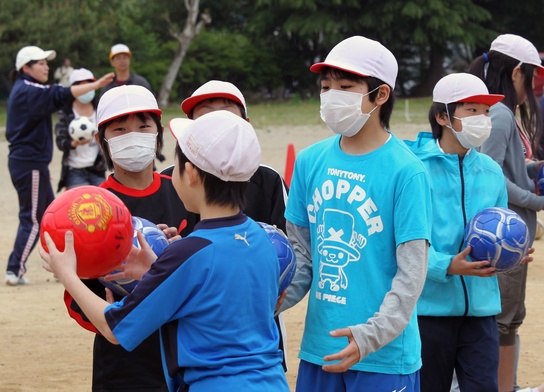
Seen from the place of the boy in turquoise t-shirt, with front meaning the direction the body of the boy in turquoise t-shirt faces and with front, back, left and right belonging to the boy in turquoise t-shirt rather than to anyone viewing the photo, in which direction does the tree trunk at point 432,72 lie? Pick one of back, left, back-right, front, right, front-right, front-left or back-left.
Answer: back-right

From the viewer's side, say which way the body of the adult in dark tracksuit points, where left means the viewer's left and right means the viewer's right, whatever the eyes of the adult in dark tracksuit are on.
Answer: facing to the right of the viewer

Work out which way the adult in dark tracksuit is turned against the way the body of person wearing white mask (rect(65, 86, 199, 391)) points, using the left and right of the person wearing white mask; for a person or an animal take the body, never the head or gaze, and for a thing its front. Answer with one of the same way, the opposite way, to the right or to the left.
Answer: to the left

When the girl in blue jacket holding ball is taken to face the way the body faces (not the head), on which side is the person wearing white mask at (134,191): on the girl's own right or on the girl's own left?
on the girl's own right

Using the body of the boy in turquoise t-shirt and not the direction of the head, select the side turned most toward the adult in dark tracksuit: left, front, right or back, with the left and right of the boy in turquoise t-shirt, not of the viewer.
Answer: right
